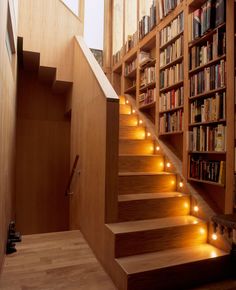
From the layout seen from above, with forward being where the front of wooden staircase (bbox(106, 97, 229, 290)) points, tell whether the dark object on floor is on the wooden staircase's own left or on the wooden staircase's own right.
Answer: on the wooden staircase's own right

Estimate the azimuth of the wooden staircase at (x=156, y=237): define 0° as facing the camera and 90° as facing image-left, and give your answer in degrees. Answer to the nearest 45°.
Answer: approximately 0°
